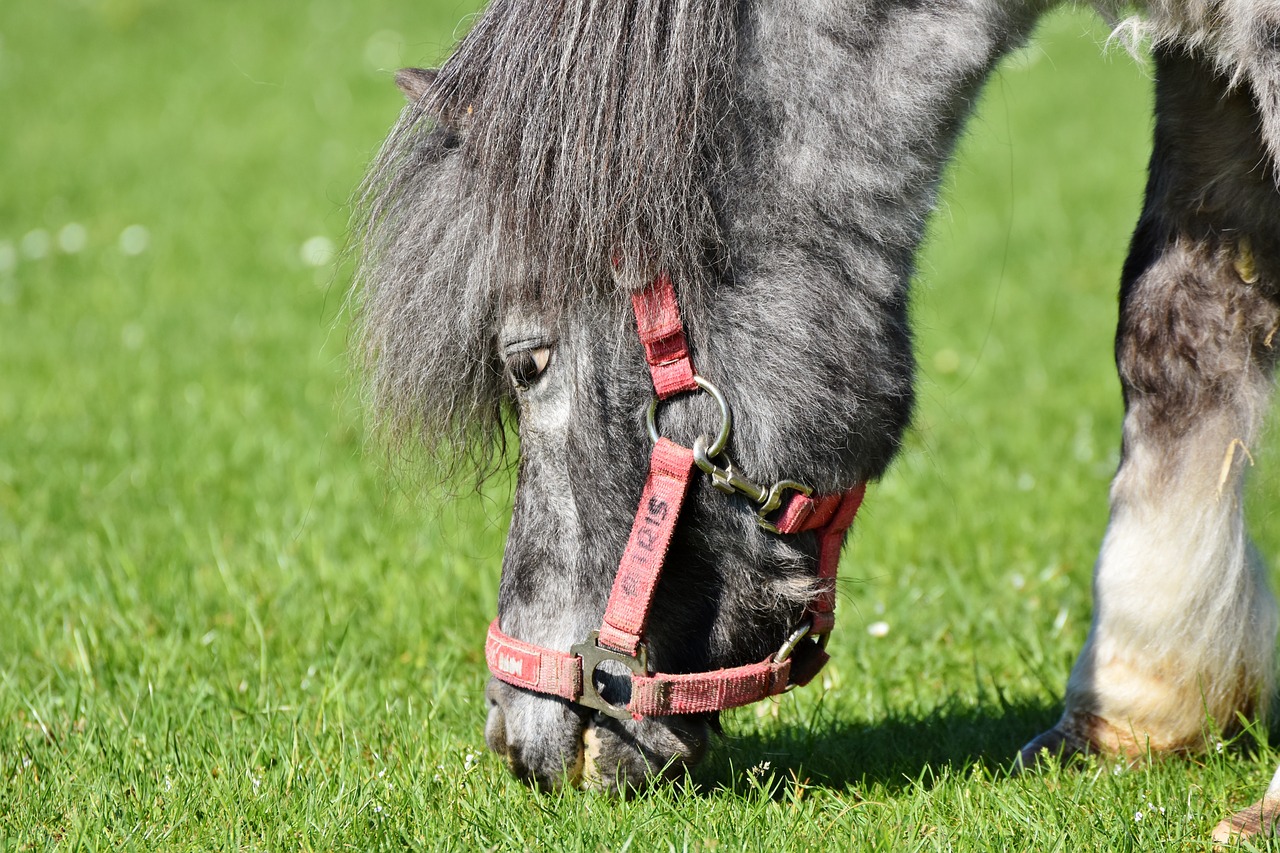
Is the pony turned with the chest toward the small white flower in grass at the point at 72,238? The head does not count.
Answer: no

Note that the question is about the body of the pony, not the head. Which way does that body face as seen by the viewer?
to the viewer's left

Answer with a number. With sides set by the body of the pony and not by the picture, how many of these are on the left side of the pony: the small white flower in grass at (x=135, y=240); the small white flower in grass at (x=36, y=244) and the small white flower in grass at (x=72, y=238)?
0

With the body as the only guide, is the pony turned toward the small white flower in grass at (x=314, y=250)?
no

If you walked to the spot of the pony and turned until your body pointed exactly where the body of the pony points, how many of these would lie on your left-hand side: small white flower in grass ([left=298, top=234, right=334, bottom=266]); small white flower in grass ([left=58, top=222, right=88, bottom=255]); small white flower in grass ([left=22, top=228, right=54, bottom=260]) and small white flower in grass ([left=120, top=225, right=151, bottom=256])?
0

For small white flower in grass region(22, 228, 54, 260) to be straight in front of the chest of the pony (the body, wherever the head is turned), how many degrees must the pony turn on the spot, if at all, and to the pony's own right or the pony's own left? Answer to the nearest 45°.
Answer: approximately 45° to the pony's own right

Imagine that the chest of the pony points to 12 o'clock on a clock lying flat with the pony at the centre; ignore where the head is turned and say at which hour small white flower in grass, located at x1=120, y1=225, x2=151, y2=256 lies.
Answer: The small white flower in grass is roughly at 2 o'clock from the pony.

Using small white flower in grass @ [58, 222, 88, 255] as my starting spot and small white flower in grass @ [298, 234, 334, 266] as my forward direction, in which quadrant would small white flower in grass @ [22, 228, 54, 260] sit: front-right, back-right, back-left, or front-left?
back-right

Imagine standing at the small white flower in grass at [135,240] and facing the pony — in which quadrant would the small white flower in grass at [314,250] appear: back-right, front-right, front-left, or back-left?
front-left

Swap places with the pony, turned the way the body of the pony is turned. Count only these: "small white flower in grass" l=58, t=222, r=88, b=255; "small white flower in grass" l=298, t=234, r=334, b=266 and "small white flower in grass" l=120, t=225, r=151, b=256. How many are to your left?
0

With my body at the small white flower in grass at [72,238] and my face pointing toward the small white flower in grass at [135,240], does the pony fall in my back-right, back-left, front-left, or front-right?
front-right

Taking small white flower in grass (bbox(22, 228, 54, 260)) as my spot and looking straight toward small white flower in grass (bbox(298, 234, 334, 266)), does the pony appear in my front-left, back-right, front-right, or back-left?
front-right

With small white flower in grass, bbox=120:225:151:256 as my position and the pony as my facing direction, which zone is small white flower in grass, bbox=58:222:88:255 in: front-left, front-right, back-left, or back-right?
back-right
